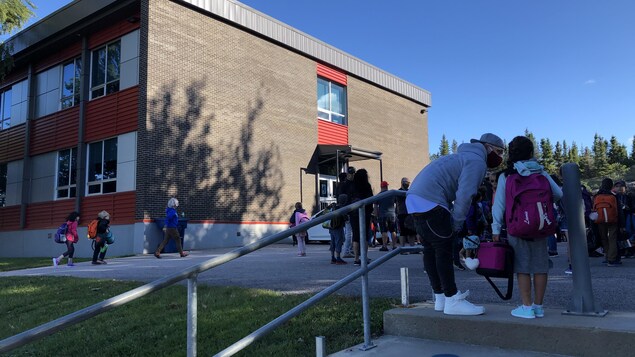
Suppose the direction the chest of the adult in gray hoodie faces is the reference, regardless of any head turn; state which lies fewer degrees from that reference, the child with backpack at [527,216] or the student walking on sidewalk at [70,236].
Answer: the child with backpack

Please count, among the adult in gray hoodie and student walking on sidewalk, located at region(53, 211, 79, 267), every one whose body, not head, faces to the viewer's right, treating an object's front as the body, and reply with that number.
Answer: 2

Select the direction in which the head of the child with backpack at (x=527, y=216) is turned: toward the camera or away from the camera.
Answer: away from the camera

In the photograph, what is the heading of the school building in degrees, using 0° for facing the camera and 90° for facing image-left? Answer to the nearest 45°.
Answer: approximately 315°

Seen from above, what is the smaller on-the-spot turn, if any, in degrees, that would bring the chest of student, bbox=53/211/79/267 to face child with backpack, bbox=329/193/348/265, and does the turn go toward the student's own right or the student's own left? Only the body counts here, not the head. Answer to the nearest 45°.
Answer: approximately 45° to the student's own right

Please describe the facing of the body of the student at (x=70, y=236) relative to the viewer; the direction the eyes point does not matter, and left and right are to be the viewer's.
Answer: facing to the right of the viewer

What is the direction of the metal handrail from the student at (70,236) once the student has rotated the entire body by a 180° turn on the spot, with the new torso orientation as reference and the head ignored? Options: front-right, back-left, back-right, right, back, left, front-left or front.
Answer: left

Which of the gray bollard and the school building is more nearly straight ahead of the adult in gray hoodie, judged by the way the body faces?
the gray bollard

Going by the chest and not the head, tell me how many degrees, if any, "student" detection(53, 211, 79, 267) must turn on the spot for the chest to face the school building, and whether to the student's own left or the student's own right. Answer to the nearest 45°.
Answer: approximately 45° to the student's own left

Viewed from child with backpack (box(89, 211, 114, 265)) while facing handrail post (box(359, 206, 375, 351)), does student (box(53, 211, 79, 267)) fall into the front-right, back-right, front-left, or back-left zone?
back-right

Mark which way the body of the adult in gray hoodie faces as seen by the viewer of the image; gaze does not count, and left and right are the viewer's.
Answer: facing to the right of the viewer
